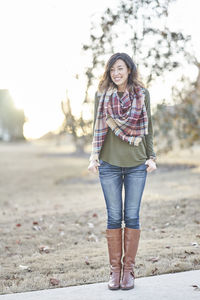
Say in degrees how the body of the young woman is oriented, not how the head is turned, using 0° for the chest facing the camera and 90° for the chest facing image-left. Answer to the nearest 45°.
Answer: approximately 0°

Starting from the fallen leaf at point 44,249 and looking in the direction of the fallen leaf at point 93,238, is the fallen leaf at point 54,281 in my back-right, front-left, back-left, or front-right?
back-right

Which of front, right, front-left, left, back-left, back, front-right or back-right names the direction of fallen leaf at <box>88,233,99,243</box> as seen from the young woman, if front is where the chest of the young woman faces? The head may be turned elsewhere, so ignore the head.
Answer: back

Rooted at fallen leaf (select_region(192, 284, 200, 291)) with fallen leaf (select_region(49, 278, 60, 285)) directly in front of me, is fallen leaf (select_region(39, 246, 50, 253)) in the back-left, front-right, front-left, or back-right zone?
front-right

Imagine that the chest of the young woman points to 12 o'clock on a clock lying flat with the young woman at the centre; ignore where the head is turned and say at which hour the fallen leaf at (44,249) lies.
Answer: The fallen leaf is roughly at 5 o'clock from the young woman.

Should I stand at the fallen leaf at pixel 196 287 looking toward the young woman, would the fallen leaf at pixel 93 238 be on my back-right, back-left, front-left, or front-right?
front-right

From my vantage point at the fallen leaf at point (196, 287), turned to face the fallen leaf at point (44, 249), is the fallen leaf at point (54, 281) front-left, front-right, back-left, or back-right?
front-left

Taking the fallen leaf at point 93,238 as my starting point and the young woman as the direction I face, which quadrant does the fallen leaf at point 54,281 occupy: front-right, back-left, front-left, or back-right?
front-right
